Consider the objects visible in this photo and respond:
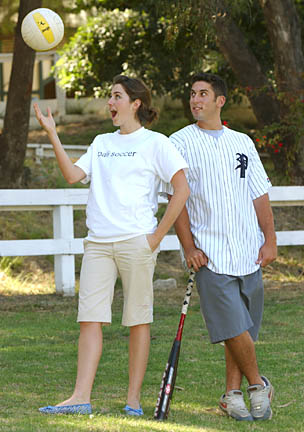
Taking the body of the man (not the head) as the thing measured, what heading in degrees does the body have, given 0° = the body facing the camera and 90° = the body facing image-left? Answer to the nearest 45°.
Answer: approximately 0°

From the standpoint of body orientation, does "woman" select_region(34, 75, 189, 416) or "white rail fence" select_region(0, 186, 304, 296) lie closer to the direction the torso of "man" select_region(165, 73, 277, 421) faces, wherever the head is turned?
the woman

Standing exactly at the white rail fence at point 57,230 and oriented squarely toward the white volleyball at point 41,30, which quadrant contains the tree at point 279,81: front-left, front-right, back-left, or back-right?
back-left

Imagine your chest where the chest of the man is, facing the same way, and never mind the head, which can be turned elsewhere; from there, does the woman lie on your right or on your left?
on your right

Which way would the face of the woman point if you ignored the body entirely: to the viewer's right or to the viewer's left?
to the viewer's left

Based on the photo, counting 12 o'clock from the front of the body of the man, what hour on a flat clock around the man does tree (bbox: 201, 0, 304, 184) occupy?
The tree is roughly at 6 o'clock from the man.

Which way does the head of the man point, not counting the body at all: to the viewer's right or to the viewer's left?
to the viewer's left

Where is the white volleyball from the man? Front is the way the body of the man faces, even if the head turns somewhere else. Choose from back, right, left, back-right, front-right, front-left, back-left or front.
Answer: back-right

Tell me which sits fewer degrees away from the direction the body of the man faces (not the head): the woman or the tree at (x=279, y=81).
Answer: the woman
